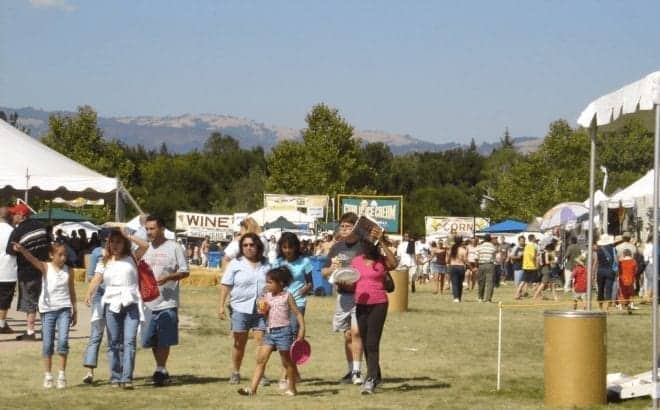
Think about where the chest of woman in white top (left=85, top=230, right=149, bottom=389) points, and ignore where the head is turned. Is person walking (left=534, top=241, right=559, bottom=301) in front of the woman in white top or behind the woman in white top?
behind

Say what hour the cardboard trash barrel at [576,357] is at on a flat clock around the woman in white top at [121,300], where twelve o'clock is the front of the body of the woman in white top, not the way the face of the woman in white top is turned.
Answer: The cardboard trash barrel is roughly at 10 o'clock from the woman in white top.

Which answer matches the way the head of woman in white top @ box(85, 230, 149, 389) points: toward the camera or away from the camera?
toward the camera

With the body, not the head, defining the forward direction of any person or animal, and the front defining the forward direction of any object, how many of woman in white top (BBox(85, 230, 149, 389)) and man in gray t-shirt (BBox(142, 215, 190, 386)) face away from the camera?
0

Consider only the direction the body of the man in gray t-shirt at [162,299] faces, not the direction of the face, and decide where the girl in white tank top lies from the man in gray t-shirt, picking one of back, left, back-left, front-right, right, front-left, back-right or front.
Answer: front-right

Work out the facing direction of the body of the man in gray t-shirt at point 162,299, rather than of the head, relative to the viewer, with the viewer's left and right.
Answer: facing the viewer and to the left of the viewer

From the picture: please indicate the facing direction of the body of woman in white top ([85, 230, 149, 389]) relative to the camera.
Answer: toward the camera

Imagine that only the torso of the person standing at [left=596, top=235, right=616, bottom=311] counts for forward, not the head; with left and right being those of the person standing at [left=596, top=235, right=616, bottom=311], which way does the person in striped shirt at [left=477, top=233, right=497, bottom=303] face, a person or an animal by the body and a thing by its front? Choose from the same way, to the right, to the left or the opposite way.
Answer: the same way

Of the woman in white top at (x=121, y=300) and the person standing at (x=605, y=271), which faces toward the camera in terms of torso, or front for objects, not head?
the woman in white top
